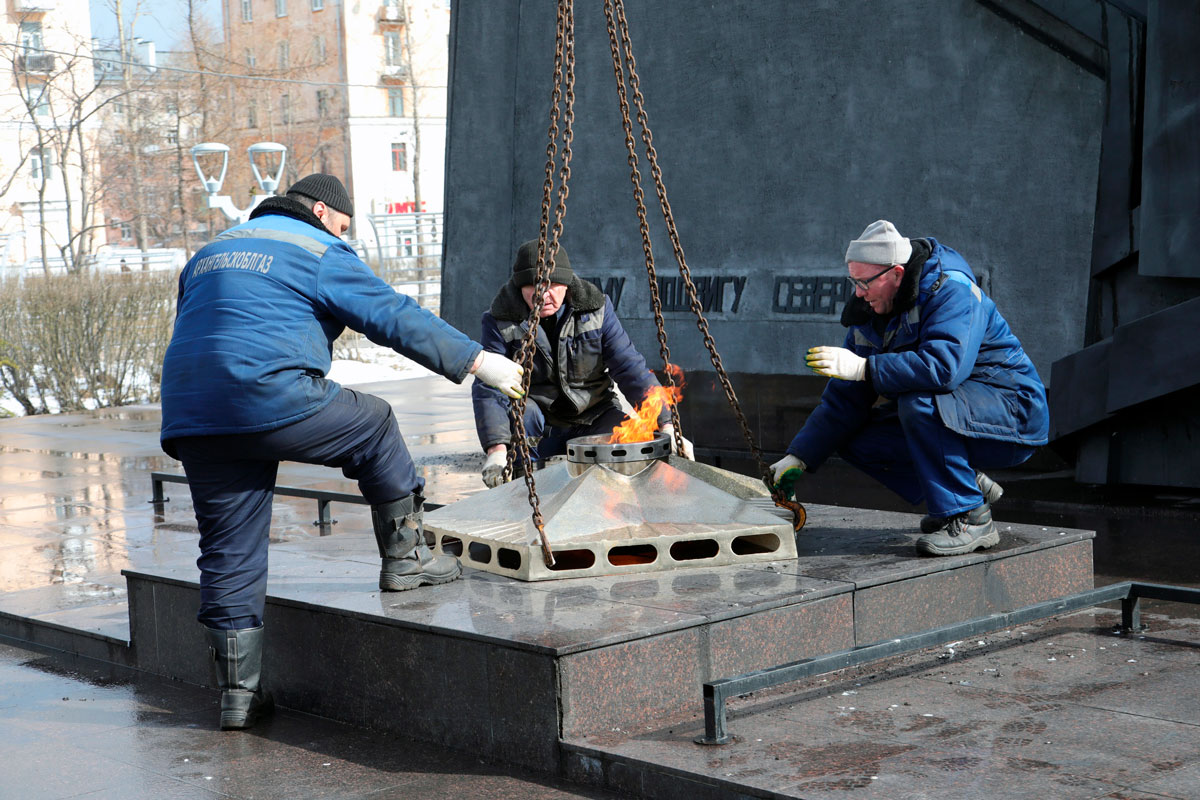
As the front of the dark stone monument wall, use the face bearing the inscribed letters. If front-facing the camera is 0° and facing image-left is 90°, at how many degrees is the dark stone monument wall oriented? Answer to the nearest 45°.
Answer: approximately 0°

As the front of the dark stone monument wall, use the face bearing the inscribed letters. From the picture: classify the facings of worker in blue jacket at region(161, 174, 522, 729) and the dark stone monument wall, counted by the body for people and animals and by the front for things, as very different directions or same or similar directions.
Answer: very different directions

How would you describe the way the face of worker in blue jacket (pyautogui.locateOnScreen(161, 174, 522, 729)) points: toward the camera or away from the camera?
away from the camera

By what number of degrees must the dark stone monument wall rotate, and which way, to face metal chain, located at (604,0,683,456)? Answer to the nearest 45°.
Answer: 0° — it already faces it

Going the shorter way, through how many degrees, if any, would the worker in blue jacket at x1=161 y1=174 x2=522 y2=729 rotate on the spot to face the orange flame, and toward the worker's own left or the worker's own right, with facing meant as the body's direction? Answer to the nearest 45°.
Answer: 0° — they already face it

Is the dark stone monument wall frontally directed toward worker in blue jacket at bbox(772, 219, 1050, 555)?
yes

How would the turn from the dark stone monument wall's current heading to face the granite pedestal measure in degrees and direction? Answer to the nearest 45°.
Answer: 0° — it already faces it

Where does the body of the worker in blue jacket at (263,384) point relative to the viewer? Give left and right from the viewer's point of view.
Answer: facing away from the viewer and to the right of the viewer

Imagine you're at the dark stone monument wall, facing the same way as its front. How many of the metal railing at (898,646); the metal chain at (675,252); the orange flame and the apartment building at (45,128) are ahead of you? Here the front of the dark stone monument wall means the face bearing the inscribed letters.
3

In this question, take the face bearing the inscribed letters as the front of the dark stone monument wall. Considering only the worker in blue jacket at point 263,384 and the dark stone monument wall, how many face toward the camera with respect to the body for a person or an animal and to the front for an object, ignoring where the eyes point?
1
